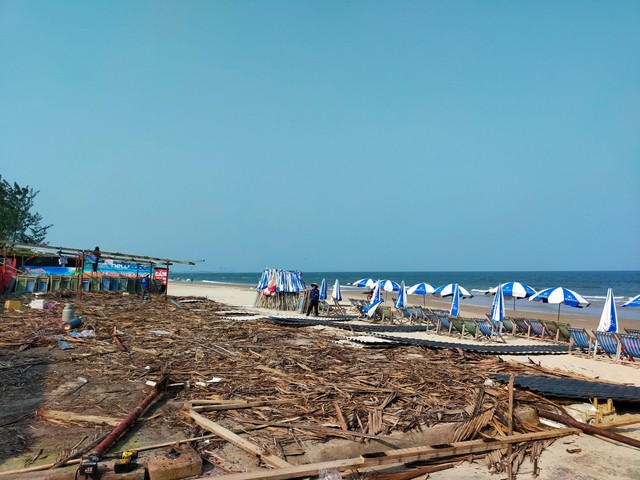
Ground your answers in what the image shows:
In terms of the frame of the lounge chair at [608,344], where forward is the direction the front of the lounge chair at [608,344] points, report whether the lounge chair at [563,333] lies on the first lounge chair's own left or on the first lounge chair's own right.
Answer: on the first lounge chair's own left

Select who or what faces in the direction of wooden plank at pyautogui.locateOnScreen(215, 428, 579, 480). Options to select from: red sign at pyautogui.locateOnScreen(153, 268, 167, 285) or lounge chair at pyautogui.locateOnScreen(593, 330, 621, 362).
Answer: the red sign

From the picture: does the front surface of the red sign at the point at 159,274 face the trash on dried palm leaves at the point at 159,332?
yes

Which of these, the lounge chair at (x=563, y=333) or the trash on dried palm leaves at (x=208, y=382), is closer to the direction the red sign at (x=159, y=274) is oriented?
the trash on dried palm leaves

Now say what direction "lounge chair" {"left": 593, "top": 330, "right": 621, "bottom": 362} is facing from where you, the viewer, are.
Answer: facing away from the viewer and to the right of the viewer

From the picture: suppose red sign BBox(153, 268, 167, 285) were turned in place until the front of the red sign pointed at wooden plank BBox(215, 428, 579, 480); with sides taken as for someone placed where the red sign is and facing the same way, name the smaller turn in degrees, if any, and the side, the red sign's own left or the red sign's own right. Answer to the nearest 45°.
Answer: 0° — it already faces it

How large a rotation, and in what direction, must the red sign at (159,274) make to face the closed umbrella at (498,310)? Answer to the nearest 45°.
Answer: approximately 45° to its left

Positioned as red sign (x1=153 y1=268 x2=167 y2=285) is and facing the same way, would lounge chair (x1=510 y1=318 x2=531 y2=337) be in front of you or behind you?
in front

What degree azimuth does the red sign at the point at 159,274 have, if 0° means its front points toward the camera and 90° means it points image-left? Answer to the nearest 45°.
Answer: approximately 0°

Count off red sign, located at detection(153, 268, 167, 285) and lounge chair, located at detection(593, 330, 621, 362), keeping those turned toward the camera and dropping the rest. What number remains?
1

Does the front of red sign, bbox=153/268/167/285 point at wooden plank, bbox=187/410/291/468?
yes

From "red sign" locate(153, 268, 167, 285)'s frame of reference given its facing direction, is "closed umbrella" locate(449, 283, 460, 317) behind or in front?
in front

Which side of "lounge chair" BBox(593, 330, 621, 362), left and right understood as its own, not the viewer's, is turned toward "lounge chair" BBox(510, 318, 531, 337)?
left

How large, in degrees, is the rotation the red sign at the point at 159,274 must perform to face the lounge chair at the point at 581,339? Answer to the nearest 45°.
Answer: approximately 45° to its left

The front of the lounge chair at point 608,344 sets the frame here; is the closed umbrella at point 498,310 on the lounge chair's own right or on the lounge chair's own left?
on the lounge chair's own left
